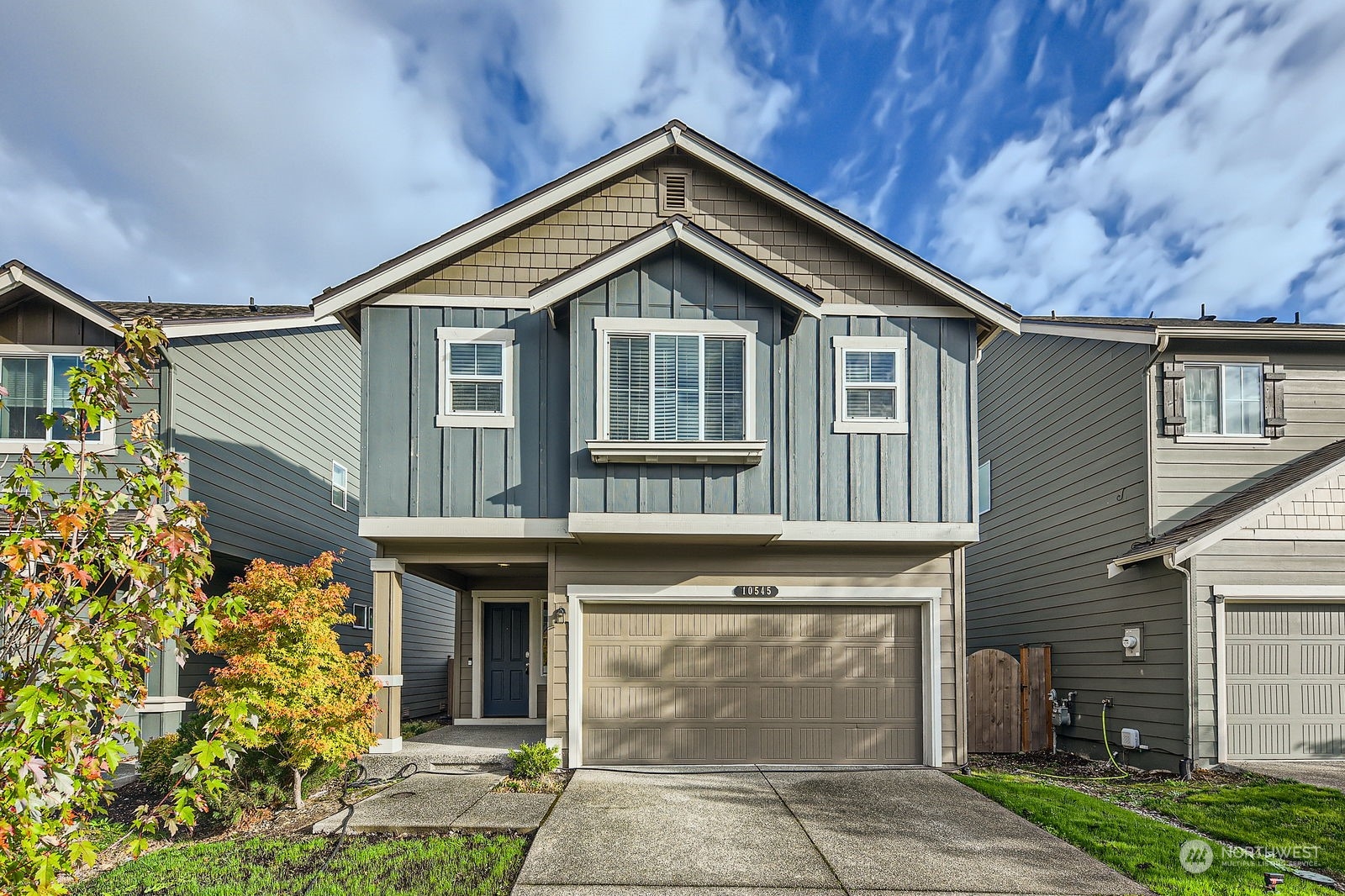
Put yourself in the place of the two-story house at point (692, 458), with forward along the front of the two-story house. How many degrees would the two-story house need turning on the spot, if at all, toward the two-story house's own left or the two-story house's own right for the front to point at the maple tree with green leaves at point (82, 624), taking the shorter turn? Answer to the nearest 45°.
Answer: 0° — it already faces it

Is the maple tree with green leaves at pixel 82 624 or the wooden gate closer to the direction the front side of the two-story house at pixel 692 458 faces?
the maple tree with green leaves

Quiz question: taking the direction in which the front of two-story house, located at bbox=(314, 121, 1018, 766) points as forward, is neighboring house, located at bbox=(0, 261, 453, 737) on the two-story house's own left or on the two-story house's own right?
on the two-story house's own right

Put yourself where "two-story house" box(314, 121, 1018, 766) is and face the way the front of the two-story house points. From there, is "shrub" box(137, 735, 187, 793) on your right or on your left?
on your right

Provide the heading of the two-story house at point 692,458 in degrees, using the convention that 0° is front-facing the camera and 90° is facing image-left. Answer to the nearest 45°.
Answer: approximately 0°

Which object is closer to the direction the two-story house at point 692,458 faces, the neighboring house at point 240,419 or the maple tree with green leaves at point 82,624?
the maple tree with green leaves
